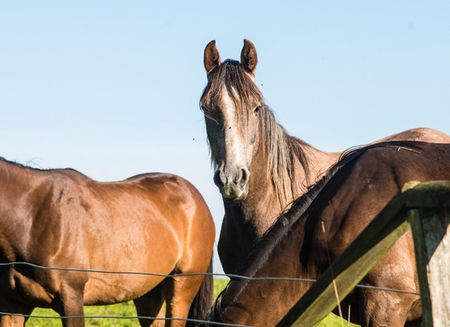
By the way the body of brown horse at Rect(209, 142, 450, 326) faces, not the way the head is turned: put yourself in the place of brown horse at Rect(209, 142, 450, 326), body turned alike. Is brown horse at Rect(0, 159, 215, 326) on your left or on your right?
on your right

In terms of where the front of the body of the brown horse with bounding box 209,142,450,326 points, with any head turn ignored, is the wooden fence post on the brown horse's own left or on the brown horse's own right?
on the brown horse's own left

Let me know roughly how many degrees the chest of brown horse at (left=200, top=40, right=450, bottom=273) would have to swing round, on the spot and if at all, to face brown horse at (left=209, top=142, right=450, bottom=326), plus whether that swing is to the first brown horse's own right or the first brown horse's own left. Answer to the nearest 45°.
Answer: approximately 45° to the first brown horse's own left

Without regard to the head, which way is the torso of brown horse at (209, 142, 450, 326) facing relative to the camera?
to the viewer's left

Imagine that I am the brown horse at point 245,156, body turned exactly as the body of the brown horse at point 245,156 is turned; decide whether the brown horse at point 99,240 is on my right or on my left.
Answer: on my right

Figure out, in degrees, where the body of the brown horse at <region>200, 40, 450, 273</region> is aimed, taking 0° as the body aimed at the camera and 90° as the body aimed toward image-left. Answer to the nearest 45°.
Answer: approximately 45°

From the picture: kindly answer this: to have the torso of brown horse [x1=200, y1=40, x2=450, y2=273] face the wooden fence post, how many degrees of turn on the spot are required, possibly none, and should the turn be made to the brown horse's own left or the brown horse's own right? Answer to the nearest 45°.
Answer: approximately 45° to the brown horse's own left
